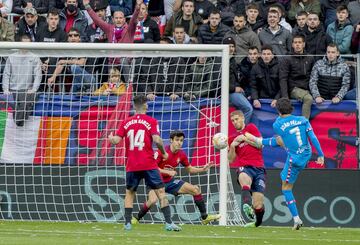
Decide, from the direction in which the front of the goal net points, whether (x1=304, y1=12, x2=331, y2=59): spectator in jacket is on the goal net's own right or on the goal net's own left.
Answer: on the goal net's own left

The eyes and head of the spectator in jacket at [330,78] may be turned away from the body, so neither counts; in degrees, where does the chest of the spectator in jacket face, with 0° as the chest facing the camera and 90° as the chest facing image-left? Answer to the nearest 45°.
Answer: approximately 0°

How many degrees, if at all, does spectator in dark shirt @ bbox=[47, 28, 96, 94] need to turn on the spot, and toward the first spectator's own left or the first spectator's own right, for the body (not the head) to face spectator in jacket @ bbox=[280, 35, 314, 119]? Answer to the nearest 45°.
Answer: approximately 90° to the first spectator's own left

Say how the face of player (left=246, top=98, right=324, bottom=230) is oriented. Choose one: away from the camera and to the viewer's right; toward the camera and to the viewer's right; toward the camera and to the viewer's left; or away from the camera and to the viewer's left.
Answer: away from the camera and to the viewer's left

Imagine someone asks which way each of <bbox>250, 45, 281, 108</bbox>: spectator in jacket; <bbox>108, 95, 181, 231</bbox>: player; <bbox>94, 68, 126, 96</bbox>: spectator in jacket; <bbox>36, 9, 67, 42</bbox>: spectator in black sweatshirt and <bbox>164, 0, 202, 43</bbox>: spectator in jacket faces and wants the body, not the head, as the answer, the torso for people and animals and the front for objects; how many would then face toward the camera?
4

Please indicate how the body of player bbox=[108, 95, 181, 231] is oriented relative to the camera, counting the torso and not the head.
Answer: away from the camera

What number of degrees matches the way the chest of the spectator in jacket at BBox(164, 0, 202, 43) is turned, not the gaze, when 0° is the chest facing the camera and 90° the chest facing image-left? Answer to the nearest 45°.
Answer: approximately 0°

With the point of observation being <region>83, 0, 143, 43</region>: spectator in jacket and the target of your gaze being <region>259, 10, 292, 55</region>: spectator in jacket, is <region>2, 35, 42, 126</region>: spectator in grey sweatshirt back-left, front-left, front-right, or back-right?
back-right
